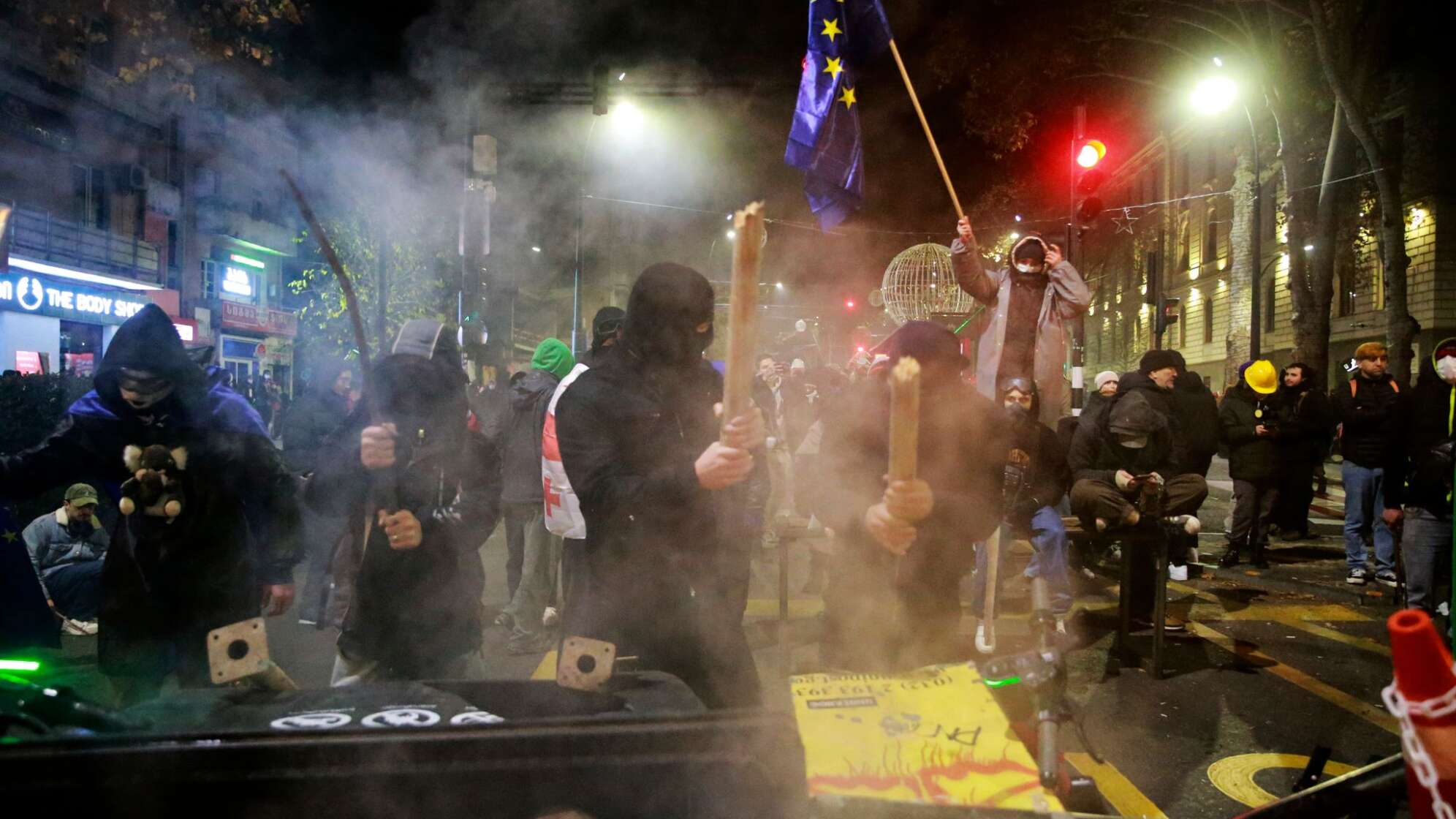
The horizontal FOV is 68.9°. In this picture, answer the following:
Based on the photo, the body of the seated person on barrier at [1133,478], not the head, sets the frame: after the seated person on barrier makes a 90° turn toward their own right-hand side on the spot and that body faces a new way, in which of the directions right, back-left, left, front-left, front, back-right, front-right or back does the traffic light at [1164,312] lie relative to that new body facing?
right

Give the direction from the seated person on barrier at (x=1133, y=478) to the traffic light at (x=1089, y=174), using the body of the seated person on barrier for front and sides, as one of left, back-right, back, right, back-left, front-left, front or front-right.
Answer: back

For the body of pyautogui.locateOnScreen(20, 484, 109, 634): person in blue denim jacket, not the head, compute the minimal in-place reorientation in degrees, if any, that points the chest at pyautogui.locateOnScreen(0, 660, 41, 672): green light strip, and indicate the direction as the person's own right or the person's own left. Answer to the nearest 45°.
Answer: approximately 45° to the person's own right

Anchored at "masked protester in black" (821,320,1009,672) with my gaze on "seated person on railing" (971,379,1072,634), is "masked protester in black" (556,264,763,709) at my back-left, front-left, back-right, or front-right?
back-left

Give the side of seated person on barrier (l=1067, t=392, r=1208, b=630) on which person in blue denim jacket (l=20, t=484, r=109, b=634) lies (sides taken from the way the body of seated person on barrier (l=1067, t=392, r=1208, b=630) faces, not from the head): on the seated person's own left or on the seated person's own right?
on the seated person's own right

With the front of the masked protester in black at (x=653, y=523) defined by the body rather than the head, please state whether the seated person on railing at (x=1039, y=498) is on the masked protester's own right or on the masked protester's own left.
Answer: on the masked protester's own left

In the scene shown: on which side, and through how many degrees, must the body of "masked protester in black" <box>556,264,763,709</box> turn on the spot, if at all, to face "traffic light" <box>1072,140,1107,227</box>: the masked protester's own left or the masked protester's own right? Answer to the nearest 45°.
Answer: approximately 90° to the masked protester's own left

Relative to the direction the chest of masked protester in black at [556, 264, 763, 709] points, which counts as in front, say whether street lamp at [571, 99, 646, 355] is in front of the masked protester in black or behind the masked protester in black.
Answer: behind

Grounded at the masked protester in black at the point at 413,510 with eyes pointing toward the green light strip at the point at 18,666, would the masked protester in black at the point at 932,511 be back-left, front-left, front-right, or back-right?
back-left
